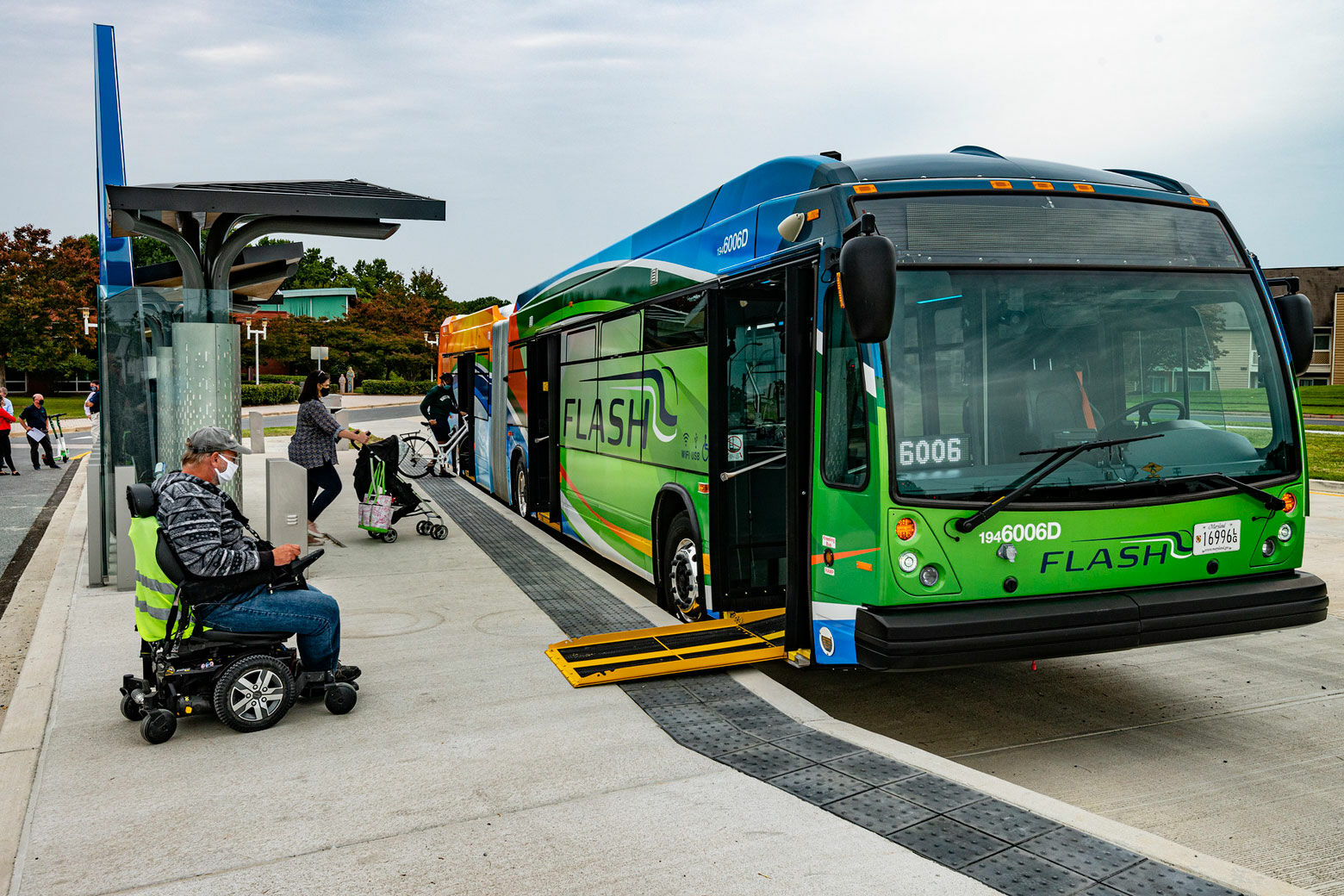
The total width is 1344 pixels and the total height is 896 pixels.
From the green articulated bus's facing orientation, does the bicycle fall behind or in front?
behind

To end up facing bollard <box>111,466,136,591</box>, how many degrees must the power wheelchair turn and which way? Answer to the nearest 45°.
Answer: approximately 90° to its left

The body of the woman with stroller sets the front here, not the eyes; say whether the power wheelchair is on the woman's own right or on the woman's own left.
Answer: on the woman's own right

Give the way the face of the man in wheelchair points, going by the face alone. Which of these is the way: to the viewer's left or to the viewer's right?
to the viewer's right

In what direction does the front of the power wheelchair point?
to the viewer's right

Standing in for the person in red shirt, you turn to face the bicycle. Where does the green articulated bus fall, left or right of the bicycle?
right

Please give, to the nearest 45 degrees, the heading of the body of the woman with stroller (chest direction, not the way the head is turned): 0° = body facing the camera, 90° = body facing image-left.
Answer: approximately 270°

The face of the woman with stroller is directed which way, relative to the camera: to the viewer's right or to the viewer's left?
to the viewer's right

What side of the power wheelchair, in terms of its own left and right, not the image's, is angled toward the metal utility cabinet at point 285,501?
left
